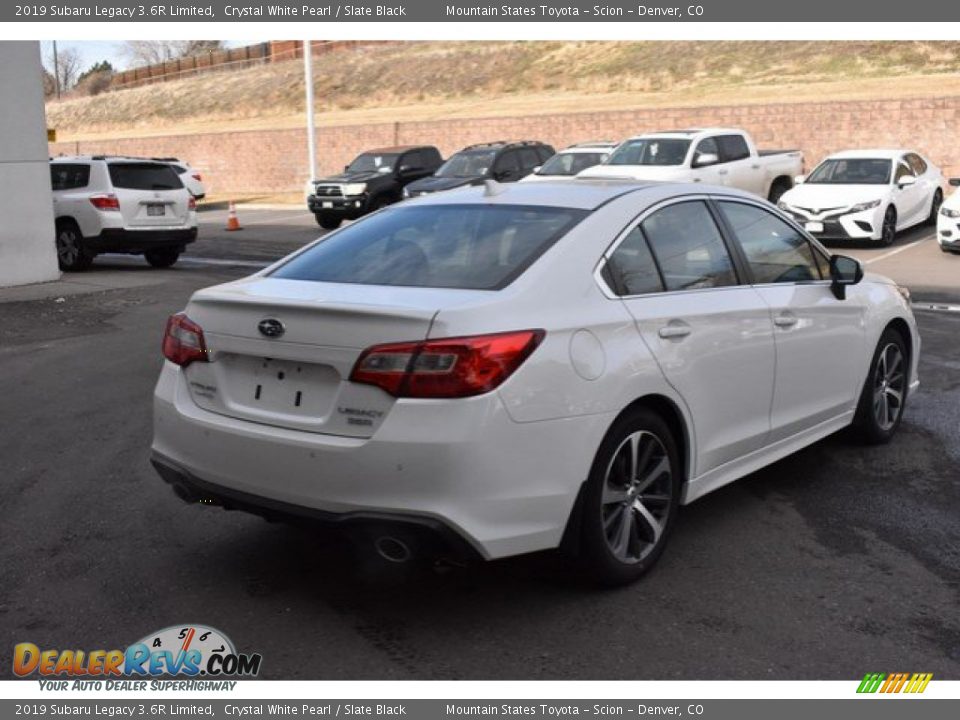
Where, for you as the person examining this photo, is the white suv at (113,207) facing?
facing away from the viewer and to the left of the viewer

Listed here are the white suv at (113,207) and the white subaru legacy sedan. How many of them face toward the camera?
0

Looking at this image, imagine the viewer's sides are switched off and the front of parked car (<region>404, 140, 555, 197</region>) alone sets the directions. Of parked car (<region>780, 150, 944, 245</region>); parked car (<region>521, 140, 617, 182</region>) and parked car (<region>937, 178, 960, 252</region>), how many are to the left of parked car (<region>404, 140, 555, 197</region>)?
3

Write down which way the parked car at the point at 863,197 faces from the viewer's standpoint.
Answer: facing the viewer and to the left of the viewer

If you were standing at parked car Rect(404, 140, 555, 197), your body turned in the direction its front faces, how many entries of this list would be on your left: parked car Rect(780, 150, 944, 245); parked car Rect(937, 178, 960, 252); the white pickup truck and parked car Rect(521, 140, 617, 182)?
4

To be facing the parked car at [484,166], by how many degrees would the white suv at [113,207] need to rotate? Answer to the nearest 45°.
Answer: approximately 90° to its right

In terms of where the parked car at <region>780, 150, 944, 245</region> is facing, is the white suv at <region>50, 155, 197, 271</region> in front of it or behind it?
in front

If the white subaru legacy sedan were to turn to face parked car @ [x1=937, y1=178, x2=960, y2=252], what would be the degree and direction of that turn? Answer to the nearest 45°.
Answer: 0° — it already faces it

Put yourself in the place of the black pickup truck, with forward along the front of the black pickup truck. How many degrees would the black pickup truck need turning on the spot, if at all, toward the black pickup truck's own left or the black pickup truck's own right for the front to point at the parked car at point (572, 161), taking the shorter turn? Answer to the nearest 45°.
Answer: approximately 90° to the black pickup truck's own left

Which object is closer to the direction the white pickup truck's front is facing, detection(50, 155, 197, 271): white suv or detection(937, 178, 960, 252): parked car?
the white suv

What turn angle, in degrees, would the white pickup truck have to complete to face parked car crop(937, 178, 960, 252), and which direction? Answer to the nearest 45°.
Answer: approximately 90° to its left

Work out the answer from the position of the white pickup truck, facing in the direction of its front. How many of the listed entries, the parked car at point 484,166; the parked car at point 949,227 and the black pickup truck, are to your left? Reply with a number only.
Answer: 1

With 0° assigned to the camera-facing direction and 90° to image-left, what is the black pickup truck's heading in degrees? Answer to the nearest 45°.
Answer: approximately 45°

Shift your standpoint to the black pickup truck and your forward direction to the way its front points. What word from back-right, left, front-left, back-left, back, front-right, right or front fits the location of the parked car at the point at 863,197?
left
